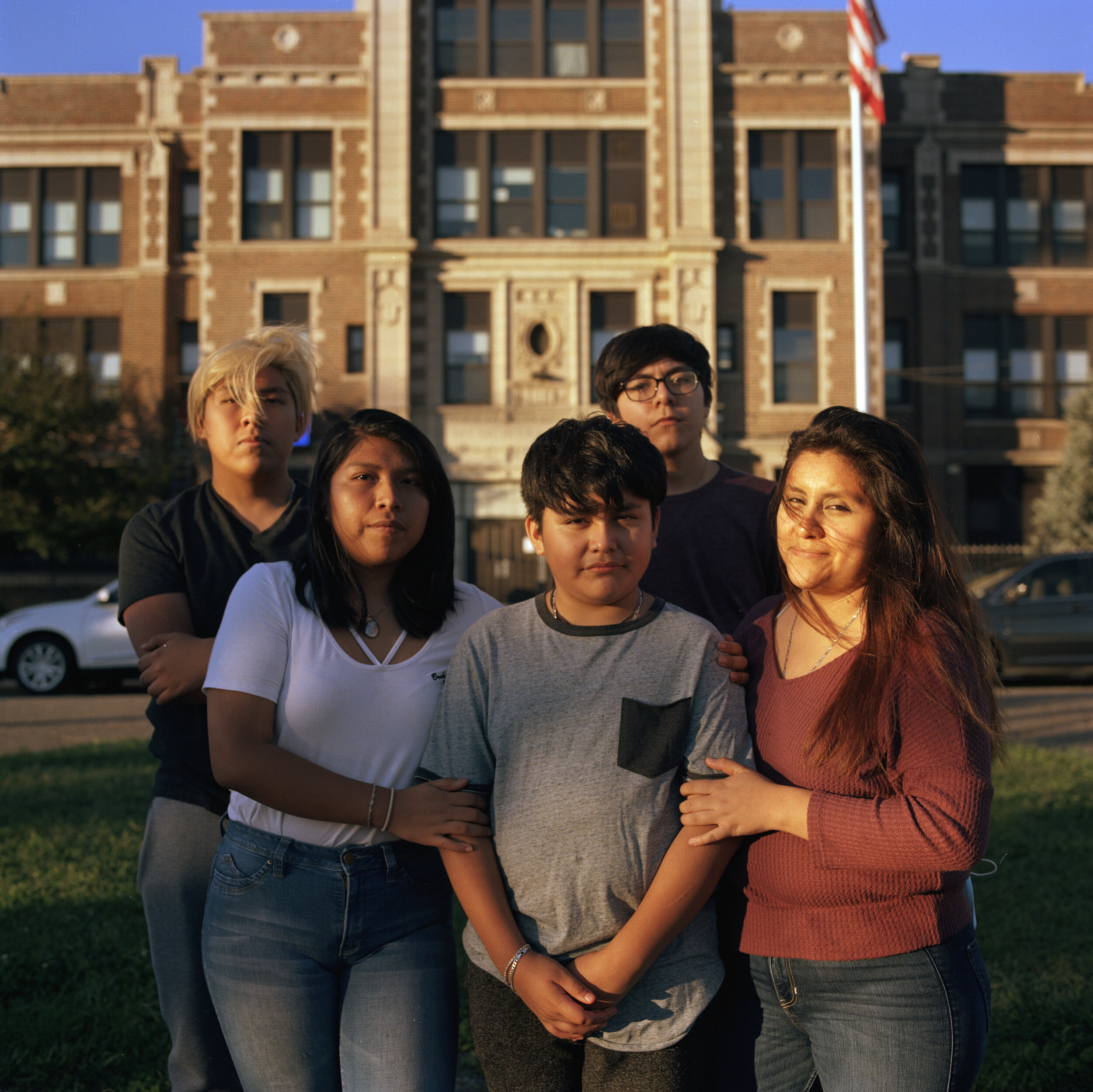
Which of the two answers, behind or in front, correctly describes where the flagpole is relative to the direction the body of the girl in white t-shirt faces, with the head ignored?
behind

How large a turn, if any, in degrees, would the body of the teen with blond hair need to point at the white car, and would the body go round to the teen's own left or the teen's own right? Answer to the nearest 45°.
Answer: approximately 180°

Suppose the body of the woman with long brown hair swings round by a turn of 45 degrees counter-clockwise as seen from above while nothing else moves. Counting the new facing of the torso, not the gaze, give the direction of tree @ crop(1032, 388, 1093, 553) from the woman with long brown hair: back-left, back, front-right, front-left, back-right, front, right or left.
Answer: back

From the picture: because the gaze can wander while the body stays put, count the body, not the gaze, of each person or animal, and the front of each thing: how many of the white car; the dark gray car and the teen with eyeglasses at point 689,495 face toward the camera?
1

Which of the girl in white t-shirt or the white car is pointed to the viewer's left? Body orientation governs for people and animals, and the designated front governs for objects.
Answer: the white car

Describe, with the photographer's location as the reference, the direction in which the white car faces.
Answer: facing to the left of the viewer

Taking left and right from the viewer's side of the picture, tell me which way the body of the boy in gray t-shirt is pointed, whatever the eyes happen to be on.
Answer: facing the viewer

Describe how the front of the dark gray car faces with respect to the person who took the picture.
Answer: facing to the left of the viewer

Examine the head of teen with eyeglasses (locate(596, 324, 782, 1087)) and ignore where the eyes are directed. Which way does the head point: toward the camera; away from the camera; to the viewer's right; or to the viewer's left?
toward the camera

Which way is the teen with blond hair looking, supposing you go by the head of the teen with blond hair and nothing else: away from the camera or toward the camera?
toward the camera

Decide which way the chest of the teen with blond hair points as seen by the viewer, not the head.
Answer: toward the camera

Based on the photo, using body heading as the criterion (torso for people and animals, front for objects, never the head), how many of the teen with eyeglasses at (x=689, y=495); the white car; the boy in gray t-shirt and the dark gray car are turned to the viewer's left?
2

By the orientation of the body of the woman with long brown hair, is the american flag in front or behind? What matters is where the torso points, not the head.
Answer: behind

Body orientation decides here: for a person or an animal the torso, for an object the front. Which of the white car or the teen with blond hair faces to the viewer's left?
the white car

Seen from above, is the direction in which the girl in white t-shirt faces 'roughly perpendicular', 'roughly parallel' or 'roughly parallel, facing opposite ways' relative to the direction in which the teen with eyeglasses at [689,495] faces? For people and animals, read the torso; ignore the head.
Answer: roughly parallel
